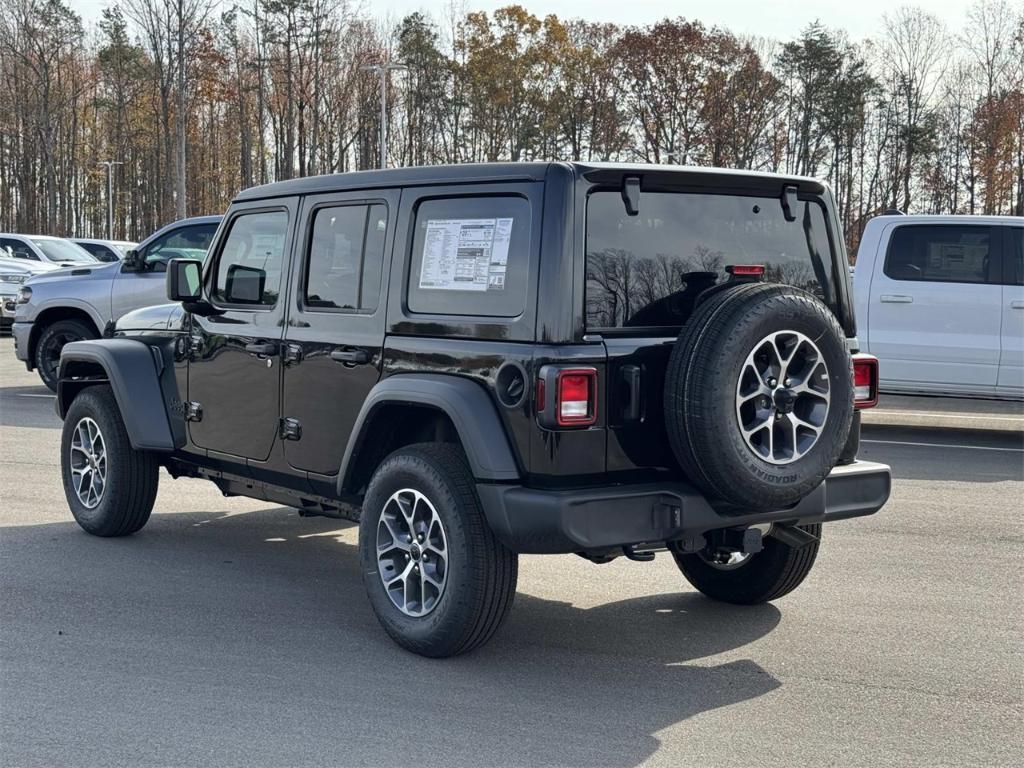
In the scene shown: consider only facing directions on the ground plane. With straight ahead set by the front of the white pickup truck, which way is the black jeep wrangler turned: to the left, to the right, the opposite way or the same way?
the opposite way

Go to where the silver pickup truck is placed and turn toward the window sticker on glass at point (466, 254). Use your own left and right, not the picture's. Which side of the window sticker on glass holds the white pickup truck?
left

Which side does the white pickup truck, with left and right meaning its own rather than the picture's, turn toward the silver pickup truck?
back

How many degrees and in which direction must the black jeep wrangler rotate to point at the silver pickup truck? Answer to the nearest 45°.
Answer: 0° — it already faces it

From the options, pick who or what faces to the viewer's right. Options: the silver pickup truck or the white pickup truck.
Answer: the white pickup truck

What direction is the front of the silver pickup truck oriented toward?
to the viewer's left

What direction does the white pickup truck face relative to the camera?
to the viewer's right

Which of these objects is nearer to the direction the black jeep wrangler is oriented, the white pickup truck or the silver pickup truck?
the silver pickup truck

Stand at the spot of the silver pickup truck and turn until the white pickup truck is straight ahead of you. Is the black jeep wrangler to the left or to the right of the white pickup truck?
right

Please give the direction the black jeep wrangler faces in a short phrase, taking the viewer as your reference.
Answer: facing away from the viewer and to the left of the viewer

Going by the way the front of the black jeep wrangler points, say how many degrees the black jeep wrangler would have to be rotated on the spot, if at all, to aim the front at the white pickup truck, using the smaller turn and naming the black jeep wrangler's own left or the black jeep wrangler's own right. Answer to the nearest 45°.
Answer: approximately 90° to the black jeep wrangler's own right

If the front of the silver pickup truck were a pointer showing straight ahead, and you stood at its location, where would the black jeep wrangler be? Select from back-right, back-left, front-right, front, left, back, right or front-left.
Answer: left

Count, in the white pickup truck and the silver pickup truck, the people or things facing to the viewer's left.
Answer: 1

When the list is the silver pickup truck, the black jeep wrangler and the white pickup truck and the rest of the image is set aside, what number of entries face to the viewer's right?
1
